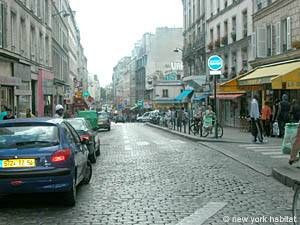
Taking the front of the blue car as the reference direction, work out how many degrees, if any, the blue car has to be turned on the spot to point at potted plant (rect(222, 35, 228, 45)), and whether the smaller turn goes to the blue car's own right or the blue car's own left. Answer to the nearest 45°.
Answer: approximately 45° to the blue car's own right

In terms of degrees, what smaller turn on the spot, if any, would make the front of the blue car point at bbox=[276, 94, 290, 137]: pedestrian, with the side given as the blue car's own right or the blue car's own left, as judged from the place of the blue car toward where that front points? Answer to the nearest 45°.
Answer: approximately 45° to the blue car's own right

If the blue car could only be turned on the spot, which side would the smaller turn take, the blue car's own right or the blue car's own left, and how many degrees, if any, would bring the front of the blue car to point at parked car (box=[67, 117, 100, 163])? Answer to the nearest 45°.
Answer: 0° — it already faces it

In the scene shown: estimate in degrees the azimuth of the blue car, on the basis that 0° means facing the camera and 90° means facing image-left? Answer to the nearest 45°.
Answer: approximately 180°

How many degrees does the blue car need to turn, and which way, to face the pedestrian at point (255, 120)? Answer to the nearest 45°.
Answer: approximately 45° to its right
